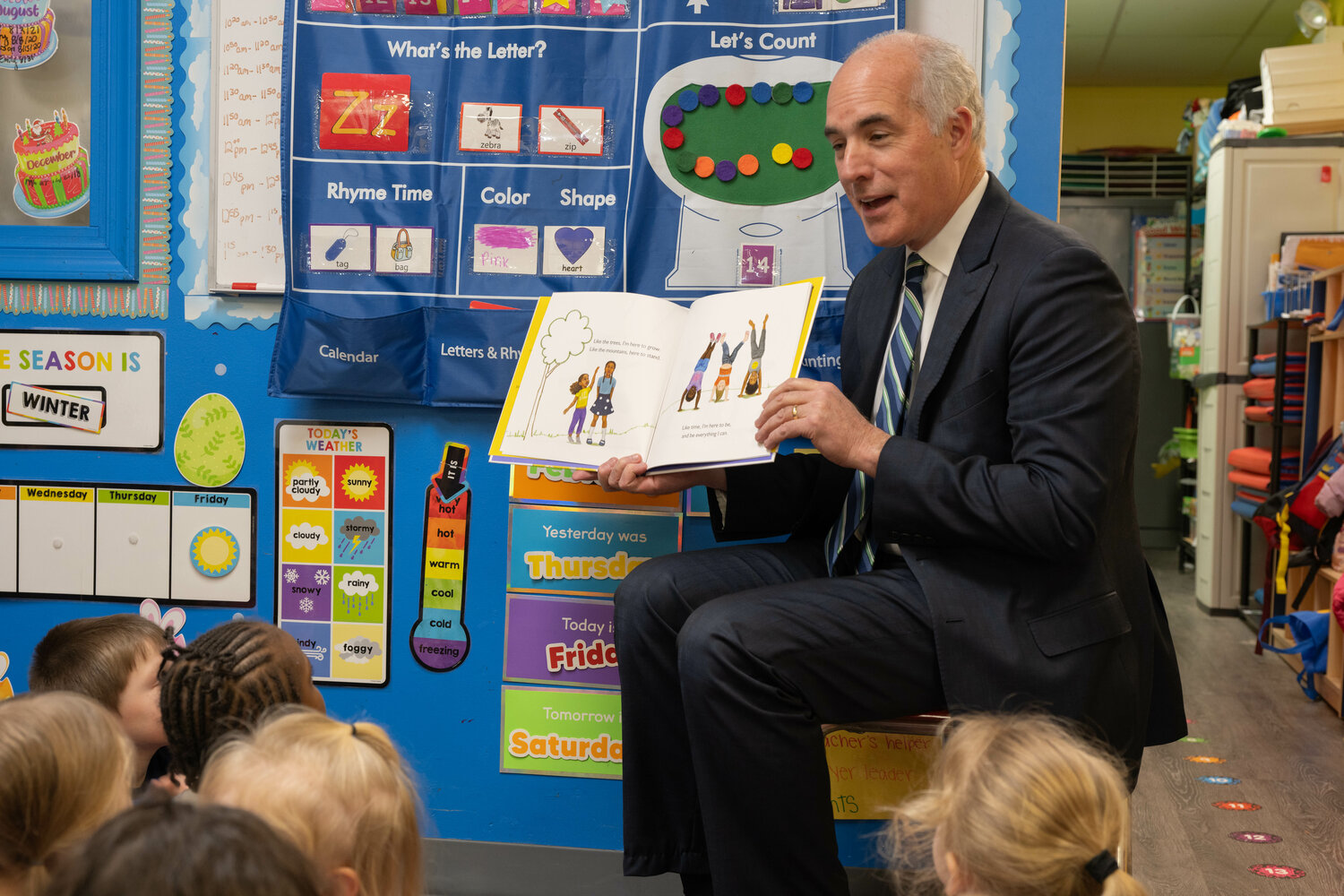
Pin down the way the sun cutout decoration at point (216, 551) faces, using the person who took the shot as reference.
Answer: facing the viewer

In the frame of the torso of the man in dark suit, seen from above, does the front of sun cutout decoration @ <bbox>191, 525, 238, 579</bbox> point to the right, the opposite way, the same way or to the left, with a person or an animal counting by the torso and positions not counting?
to the left

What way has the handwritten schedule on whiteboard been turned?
toward the camera

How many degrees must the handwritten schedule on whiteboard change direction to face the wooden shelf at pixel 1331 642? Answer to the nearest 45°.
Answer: approximately 90° to its left

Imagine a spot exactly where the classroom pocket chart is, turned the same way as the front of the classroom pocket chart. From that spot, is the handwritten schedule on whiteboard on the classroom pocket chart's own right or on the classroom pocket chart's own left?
on the classroom pocket chart's own right

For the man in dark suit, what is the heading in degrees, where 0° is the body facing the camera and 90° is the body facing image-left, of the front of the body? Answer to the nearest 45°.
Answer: approximately 45°

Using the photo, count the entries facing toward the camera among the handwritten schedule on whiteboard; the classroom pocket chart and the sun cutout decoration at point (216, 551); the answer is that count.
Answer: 3

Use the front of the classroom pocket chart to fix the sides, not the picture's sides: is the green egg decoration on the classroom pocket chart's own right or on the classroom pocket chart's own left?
on the classroom pocket chart's own right

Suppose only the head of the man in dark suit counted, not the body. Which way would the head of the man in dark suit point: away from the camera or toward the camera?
toward the camera

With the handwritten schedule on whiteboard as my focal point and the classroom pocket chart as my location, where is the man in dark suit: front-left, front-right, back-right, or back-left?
back-left

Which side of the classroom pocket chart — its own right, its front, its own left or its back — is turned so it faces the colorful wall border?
right

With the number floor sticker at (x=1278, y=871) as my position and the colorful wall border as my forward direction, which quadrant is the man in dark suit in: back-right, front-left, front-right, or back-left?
front-left

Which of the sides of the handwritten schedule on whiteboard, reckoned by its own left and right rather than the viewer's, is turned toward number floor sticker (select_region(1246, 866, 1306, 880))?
left

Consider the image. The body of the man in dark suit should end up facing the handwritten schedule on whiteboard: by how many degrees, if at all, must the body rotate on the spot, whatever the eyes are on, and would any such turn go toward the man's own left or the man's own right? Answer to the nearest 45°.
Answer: approximately 45° to the man's own right
